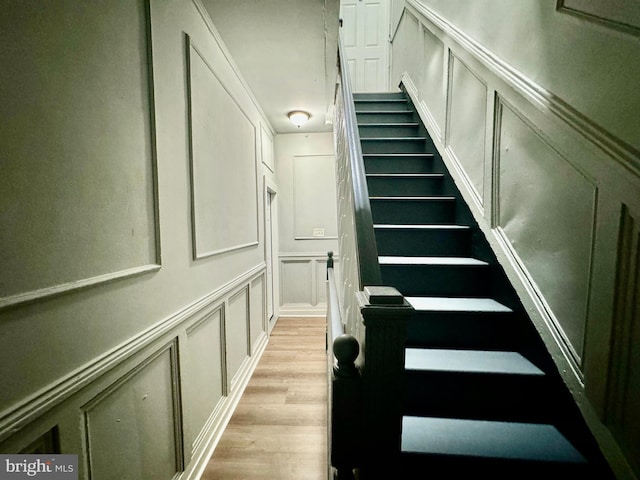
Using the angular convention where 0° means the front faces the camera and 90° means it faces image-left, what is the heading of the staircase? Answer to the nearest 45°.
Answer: approximately 0°

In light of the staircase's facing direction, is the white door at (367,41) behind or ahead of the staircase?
behind

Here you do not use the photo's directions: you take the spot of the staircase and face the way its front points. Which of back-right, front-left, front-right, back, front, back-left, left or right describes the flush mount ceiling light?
back-right
